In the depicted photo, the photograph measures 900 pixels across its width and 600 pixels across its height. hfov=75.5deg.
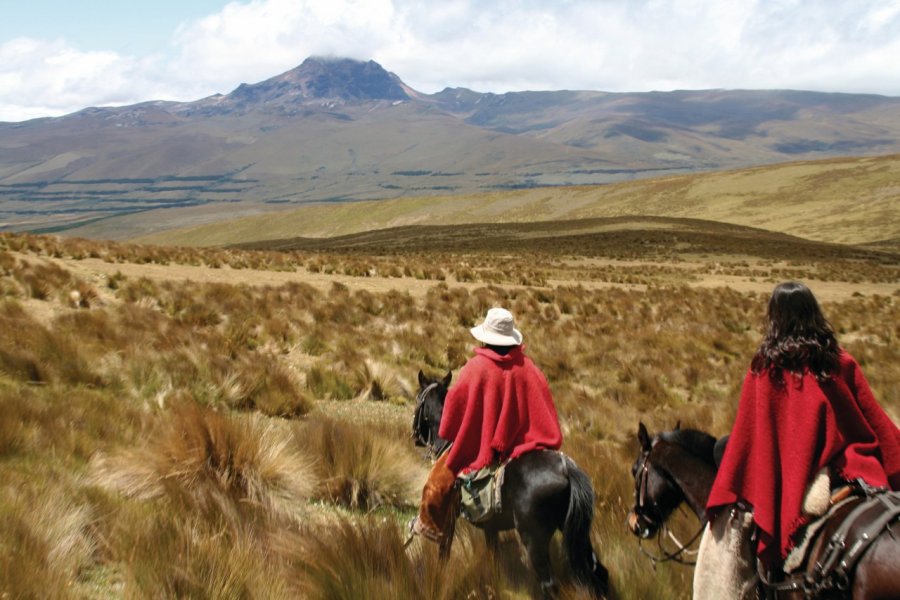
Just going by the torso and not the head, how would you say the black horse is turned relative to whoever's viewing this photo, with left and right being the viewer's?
facing away from the viewer and to the left of the viewer

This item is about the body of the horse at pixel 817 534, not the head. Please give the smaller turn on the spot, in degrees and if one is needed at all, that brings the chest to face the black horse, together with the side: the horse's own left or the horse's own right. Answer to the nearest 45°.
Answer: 0° — it already faces it

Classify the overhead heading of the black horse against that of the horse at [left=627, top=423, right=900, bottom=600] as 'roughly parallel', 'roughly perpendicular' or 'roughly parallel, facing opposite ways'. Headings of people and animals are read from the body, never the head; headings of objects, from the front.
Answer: roughly parallel

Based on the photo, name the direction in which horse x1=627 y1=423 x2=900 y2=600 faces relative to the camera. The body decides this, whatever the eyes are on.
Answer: to the viewer's left

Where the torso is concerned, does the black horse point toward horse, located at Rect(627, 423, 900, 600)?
no

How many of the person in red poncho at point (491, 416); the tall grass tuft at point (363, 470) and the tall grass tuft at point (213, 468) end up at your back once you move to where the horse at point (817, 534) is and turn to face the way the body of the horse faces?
0

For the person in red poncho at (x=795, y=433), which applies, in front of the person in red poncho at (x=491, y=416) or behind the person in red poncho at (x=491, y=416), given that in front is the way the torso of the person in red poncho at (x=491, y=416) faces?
behind

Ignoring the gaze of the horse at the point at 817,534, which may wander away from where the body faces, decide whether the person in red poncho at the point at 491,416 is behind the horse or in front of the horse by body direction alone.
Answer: in front

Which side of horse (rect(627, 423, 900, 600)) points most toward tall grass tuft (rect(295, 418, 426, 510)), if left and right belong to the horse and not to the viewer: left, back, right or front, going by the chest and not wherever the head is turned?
front

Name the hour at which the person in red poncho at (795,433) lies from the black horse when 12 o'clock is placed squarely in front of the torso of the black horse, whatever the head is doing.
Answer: The person in red poncho is roughly at 5 o'clock from the black horse.

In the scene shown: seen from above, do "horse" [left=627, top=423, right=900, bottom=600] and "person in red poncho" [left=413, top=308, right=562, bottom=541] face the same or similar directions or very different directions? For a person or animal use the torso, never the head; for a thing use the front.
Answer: same or similar directions

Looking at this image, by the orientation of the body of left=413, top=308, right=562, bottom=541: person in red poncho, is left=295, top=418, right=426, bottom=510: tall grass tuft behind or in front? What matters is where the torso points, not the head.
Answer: in front

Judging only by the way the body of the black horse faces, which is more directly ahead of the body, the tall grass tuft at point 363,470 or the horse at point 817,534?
the tall grass tuft

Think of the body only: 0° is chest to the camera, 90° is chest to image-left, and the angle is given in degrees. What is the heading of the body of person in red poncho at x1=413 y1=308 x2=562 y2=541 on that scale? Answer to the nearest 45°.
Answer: approximately 135°

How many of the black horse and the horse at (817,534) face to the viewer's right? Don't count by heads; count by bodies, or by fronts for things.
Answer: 0
